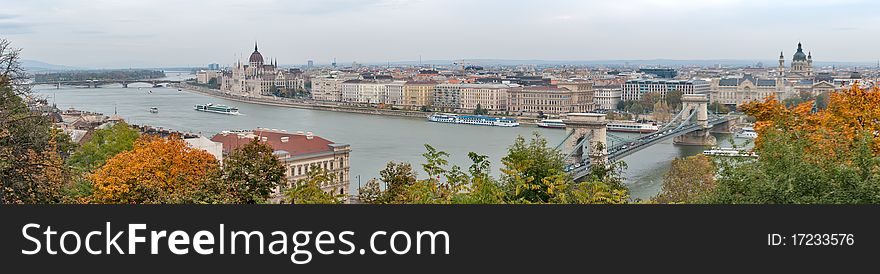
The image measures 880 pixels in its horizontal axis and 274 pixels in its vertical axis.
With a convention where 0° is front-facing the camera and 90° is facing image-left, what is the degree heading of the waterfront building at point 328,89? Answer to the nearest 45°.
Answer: approximately 0°

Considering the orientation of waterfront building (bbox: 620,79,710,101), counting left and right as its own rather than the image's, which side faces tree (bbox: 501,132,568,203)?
front

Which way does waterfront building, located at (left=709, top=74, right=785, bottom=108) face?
toward the camera

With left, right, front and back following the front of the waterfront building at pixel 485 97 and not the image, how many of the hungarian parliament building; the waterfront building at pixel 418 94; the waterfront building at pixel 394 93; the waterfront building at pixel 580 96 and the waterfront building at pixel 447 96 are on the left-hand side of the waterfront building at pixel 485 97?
1

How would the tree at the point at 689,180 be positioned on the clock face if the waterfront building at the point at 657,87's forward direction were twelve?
The tree is roughly at 12 o'clock from the waterfront building.

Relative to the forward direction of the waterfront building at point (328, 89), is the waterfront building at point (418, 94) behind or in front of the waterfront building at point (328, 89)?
in front

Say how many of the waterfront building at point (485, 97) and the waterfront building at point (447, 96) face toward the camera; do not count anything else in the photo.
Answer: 2

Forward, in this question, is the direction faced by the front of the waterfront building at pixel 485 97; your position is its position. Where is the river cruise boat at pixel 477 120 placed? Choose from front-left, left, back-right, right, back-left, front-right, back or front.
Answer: front

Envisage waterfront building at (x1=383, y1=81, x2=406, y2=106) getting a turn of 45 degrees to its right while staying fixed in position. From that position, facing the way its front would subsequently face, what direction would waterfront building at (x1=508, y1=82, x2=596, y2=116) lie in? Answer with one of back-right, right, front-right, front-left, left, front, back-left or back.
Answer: left

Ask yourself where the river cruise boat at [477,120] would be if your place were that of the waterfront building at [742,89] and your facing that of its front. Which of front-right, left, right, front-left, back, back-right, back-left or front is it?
front-right

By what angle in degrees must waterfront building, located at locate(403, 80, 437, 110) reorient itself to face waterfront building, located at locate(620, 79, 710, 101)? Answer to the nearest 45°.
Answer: approximately 135° to its left

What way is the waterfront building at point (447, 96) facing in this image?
toward the camera

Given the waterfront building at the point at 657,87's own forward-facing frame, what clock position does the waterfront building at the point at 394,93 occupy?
the waterfront building at the point at 394,93 is roughly at 3 o'clock from the waterfront building at the point at 657,87.

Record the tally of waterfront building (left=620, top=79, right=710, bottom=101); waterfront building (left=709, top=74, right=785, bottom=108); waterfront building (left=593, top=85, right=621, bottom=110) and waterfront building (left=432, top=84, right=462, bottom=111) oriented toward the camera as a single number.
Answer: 4

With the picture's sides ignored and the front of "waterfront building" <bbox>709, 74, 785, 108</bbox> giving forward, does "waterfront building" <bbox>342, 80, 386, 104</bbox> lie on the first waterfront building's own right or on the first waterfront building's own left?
on the first waterfront building's own right

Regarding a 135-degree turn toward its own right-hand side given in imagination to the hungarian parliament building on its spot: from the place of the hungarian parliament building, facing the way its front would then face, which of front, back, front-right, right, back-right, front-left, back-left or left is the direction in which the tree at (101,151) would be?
back
